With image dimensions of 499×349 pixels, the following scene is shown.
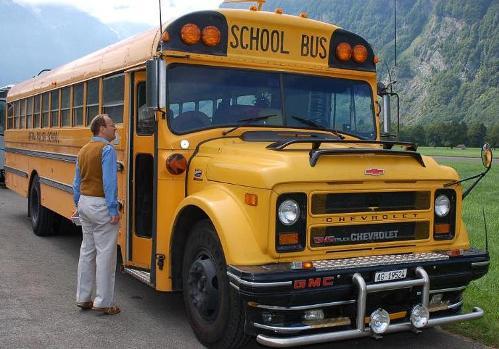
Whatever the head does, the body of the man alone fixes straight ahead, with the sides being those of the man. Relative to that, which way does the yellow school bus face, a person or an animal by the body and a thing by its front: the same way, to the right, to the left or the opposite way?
to the right

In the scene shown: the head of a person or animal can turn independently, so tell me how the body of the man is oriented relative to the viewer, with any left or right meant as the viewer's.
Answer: facing away from the viewer and to the right of the viewer

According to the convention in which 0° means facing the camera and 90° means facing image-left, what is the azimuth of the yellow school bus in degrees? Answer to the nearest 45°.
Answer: approximately 315°

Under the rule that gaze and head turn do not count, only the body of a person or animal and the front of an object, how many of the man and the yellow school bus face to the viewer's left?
0

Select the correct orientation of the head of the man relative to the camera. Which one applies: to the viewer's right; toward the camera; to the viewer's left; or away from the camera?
to the viewer's right
